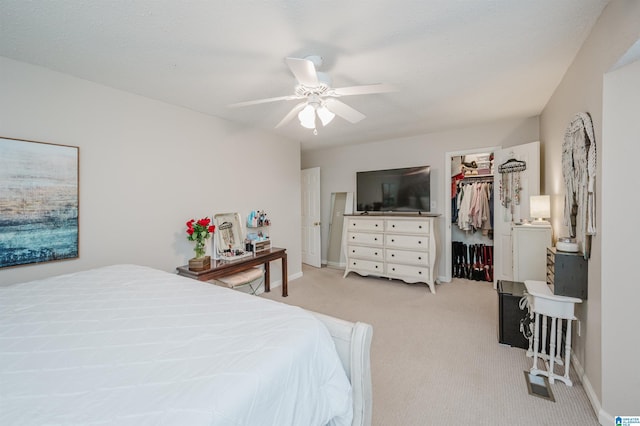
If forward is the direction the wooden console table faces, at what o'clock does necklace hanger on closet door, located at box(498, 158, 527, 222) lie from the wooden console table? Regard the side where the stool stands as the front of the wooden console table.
The necklace hanger on closet door is roughly at 11 o'clock from the wooden console table.

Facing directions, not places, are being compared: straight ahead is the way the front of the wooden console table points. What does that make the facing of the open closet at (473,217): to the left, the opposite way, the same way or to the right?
to the right

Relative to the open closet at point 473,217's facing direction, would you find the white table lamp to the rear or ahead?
ahead

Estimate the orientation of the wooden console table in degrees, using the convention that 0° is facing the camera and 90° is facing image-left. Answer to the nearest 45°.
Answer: approximately 315°

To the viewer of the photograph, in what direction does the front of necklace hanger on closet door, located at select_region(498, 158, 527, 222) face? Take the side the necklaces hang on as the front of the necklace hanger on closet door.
facing the viewer

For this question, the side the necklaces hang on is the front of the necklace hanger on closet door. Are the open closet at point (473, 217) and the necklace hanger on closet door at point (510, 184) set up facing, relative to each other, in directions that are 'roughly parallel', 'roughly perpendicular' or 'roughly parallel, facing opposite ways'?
roughly parallel

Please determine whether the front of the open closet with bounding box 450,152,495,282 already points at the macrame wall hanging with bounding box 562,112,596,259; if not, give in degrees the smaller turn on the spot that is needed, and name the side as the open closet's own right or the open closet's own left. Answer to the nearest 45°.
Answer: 0° — it already faces it

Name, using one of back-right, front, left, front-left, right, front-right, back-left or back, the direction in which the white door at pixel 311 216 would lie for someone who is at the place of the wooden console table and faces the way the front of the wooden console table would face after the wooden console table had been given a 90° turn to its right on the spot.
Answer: back

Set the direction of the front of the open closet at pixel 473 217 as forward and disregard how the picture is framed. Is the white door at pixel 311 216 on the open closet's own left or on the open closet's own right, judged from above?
on the open closet's own right

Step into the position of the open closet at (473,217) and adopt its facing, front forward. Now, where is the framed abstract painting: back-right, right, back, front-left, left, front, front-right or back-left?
front-right
